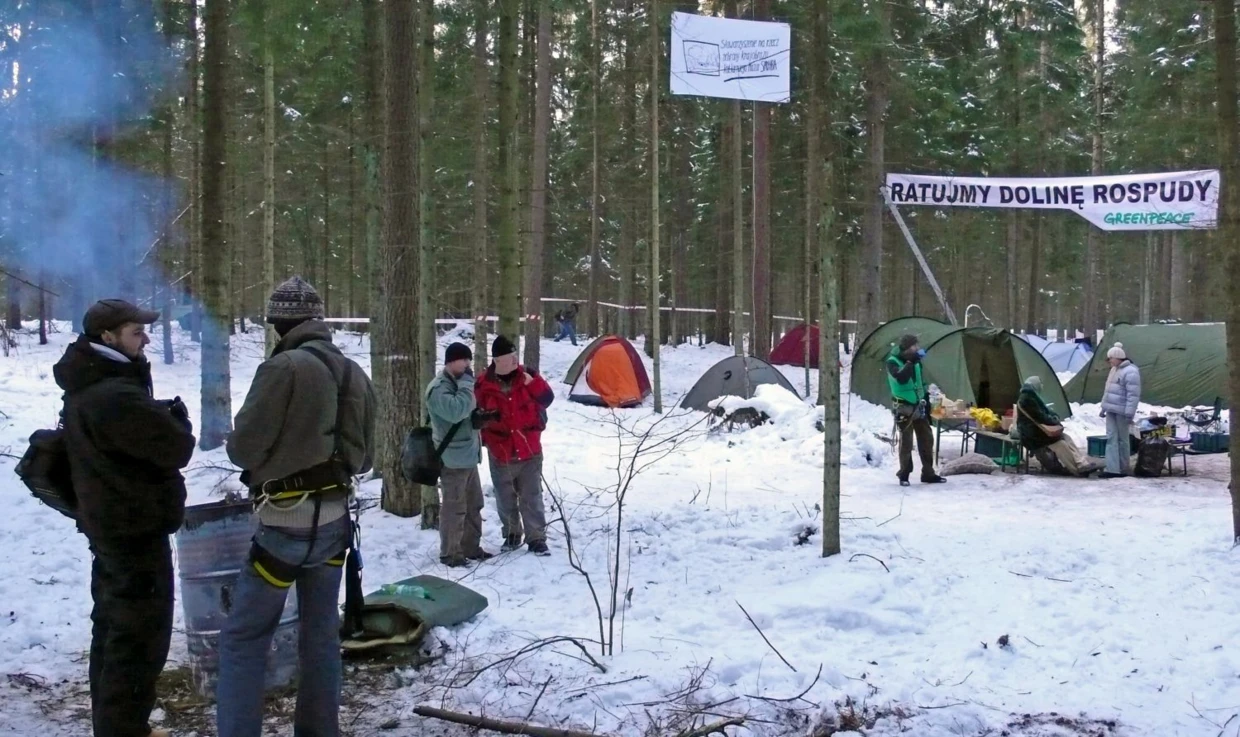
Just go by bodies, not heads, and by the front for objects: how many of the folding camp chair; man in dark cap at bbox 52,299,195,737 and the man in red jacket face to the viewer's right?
1

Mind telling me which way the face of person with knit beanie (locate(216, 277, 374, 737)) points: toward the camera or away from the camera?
away from the camera

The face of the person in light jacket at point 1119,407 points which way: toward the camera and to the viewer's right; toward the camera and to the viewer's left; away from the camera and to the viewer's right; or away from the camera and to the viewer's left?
toward the camera and to the viewer's left

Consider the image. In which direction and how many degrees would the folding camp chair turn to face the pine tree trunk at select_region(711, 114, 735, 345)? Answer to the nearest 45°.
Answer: approximately 45° to its right

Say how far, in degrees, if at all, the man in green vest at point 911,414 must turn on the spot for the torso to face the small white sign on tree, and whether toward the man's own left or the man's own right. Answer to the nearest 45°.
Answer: approximately 180°

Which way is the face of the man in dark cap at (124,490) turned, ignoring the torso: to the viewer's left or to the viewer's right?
to the viewer's right

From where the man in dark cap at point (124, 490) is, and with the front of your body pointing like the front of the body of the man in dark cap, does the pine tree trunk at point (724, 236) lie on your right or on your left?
on your left

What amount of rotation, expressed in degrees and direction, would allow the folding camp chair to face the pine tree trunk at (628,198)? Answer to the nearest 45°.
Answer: approximately 45° to its right

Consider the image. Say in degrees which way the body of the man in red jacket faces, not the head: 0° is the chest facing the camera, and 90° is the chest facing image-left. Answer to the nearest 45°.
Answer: approximately 0°
